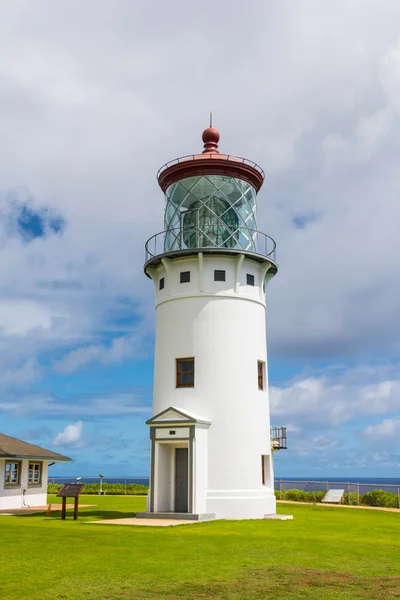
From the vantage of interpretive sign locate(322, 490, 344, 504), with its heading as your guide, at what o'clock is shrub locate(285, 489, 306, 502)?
The shrub is roughly at 3 o'clock from the interpretive sign.

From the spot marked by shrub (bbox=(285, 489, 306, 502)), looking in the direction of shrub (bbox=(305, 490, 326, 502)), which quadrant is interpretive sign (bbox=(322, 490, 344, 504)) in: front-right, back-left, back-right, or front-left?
front-right

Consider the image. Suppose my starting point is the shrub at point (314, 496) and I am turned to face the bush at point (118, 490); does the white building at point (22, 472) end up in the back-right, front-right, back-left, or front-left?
front-left

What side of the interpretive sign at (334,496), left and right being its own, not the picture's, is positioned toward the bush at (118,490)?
right

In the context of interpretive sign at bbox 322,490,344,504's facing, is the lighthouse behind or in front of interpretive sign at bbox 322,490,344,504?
in front

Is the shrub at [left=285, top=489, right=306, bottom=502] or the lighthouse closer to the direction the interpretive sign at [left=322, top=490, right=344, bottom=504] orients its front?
the lighthouse

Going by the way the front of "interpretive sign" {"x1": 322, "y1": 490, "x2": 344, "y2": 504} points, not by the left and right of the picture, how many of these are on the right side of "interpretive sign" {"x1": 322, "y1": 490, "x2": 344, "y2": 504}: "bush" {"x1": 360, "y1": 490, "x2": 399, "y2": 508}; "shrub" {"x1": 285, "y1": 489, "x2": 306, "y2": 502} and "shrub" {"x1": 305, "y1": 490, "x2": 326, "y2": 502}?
2

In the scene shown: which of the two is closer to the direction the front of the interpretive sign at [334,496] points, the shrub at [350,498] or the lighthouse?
the lighthouse

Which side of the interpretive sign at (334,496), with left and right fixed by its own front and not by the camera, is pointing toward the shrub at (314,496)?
right

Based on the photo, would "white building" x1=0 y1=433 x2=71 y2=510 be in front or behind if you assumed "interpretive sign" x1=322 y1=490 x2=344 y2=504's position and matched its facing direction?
in front

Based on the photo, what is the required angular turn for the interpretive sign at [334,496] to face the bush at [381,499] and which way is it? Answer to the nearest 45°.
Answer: approximately 135° to its left

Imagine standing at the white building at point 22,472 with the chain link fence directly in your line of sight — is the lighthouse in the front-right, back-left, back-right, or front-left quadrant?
front-right
